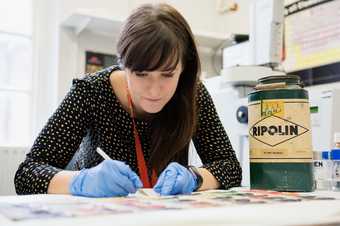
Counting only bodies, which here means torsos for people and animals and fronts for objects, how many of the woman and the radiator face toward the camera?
2

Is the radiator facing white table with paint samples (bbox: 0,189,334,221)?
yes

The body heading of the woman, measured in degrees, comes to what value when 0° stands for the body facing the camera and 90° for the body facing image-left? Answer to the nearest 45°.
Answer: approximately 0°

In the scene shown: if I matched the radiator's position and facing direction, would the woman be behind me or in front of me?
in front

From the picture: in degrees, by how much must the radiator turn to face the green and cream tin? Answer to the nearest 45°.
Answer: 0° — it already faces it

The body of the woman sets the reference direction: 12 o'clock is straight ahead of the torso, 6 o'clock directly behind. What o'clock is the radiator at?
The radiator is roughly at 5 o'clock from the woman.

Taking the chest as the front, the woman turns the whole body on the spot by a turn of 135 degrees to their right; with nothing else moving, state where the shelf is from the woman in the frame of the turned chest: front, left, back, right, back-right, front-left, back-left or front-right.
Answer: front-right
